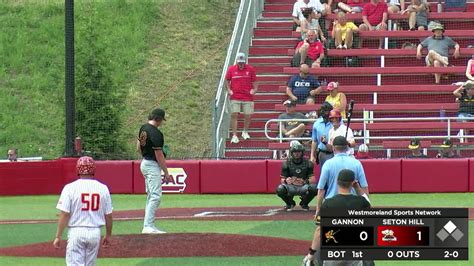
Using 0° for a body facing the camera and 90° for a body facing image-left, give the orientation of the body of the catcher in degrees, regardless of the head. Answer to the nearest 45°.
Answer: approximately 0°

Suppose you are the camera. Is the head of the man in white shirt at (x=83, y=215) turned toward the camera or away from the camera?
away from the camera

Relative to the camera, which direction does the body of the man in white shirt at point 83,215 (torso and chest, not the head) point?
away from the camera

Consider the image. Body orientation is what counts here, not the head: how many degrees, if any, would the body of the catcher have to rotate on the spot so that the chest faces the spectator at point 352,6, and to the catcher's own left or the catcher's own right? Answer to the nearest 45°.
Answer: approximately 180°

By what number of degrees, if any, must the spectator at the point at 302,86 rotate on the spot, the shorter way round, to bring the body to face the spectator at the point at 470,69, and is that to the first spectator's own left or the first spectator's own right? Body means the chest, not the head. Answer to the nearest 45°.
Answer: approximately 90° to the first spectator's own left
